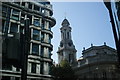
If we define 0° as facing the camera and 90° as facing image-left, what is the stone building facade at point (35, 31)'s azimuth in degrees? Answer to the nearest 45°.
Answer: approximately 315°

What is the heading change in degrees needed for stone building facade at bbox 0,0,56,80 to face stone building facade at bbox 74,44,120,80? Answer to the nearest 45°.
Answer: approximately 90° to its left
